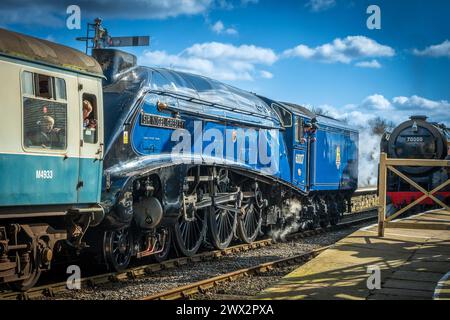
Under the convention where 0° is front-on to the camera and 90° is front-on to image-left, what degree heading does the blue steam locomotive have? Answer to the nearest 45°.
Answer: approximately 45°

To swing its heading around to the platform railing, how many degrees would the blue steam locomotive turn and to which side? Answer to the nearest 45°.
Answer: approximately 135° to its left
